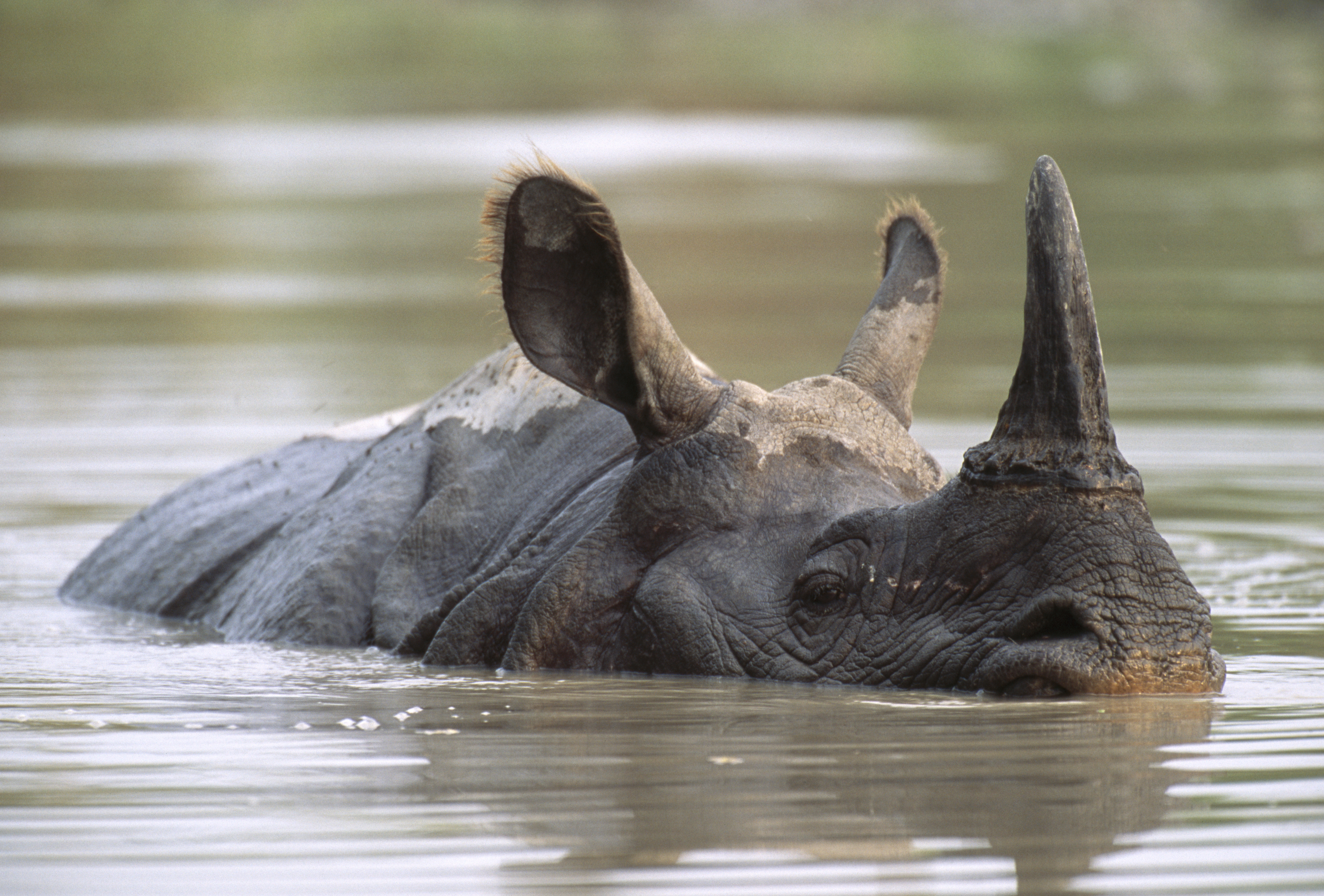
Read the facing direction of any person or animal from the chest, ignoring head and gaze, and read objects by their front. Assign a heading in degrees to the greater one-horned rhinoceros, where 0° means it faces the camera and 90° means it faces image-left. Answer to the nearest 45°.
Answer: approximately 315°
